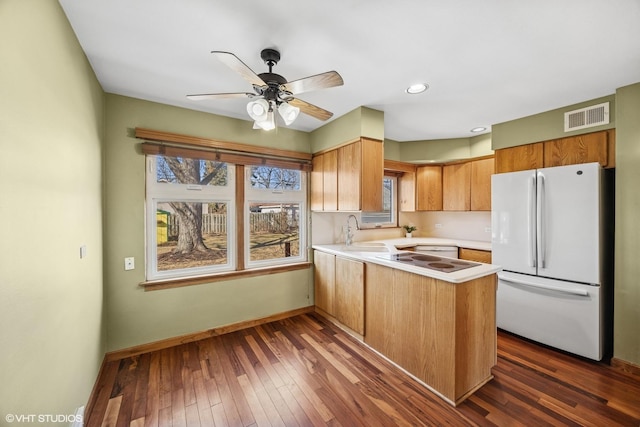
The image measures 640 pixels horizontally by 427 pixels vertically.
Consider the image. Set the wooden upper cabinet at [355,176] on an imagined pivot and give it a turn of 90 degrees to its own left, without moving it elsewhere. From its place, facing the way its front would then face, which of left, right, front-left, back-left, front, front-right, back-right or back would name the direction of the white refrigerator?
front-left

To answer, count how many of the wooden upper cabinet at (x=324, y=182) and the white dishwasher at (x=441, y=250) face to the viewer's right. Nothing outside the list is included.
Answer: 0

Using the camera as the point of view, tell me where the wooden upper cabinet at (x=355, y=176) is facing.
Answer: facing the viewer and to the left of the viewer

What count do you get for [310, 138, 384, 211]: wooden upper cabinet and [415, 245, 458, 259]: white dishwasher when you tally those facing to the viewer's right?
0

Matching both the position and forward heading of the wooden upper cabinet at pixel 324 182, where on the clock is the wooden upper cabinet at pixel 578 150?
the wooden upper cabinet at pixel 578 150 is roughly at 8 o'clock from the wooden upper cabinet at pixel 324 182.

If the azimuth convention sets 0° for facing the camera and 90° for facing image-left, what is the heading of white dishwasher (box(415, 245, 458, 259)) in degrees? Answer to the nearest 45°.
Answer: approximately 45°
